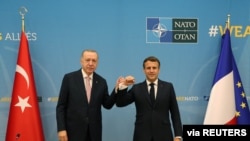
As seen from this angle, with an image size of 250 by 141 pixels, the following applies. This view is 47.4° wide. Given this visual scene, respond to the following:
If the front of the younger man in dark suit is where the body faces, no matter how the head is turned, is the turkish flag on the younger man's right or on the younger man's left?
on the younger man's right

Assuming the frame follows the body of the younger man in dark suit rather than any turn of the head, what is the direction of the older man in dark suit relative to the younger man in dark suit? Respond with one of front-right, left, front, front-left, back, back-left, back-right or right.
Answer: right

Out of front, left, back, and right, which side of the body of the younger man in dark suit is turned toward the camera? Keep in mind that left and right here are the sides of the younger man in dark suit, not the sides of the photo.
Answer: front

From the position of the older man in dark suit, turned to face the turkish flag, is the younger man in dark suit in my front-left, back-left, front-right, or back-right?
back-right
